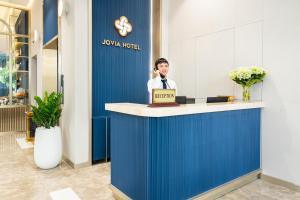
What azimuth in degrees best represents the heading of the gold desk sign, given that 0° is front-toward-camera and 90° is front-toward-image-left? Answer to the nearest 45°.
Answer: approximately 0°

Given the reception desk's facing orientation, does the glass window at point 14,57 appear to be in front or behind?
behind

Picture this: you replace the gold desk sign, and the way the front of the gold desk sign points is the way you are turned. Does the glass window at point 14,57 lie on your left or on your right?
on your right

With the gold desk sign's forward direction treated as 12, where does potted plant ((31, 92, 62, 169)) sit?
The potted plant is roughly at 4 o'clock from the gold desk sign.

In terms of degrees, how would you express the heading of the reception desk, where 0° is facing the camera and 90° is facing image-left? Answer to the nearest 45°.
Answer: approximately 315°

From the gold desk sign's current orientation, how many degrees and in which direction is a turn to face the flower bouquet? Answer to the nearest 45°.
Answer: approximately 135° to its left
